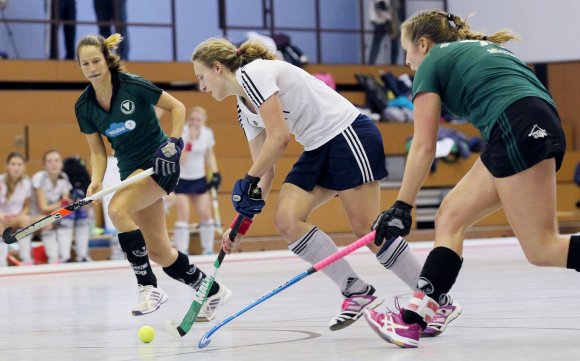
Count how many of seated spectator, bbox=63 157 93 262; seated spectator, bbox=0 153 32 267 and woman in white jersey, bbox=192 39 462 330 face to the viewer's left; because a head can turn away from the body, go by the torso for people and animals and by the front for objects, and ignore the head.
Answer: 1

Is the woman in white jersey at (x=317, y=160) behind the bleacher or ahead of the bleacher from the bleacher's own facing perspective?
ahead

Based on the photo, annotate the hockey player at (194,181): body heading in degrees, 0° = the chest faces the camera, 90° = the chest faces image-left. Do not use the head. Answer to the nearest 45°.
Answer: approximately 0°

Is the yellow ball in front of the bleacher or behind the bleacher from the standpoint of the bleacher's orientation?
in front

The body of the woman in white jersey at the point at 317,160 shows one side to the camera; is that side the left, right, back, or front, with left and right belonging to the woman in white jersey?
left

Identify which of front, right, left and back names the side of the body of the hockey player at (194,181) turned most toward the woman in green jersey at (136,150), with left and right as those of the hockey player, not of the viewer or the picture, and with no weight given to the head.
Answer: front
